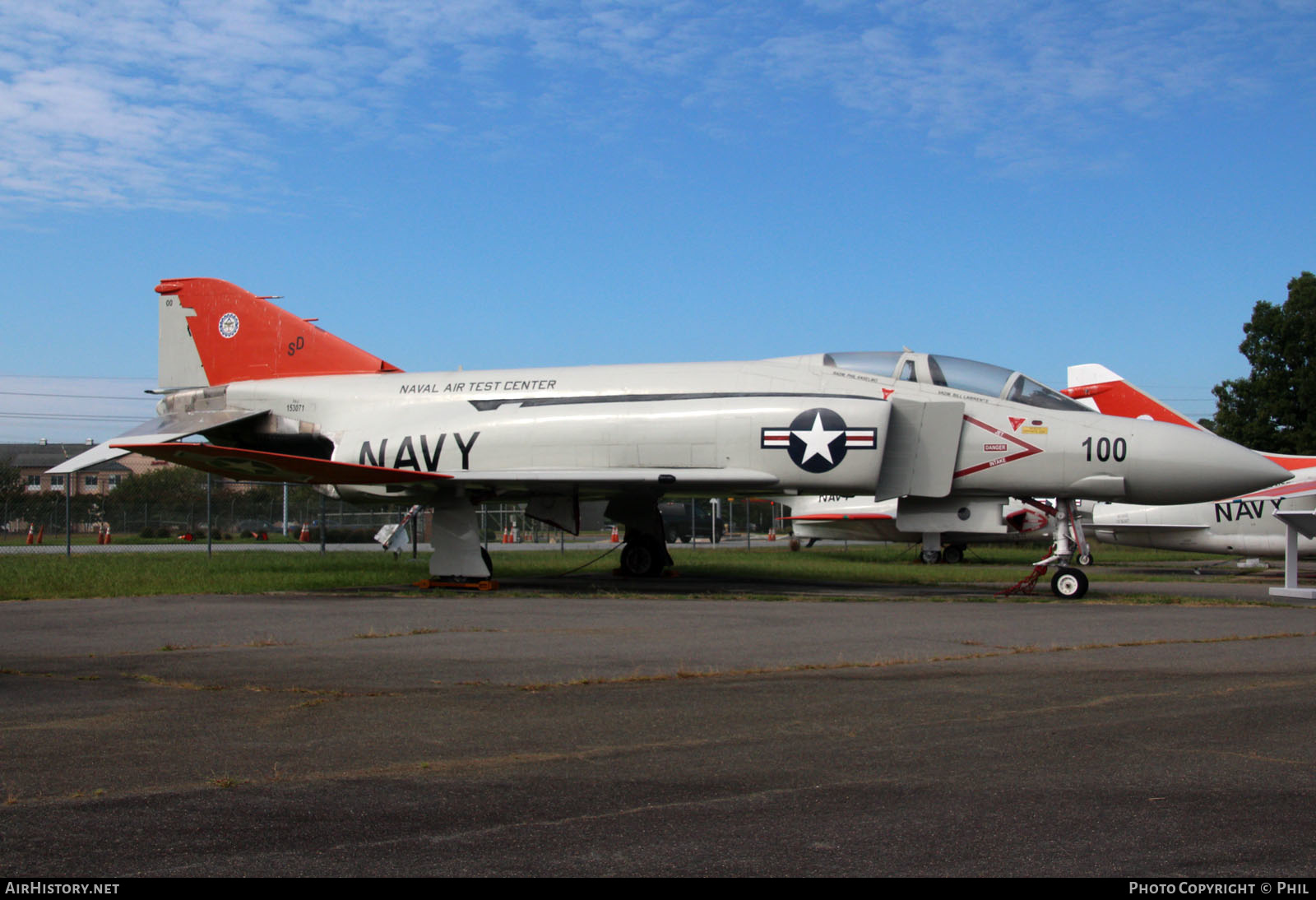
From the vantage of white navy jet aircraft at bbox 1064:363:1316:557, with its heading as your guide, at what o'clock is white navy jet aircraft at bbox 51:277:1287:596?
white navy jet aircraft at bbox 51:277:1287:596 is roughly at 4 o'clock from white navy jet aircraft at bbox 1064:363:1316:557.

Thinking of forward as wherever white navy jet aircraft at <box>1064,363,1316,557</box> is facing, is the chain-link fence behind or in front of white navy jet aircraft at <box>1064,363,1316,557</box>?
behind

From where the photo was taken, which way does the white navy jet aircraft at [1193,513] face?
to the viewer's right

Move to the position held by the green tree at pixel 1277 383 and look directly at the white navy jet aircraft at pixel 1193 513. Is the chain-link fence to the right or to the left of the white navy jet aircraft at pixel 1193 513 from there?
right

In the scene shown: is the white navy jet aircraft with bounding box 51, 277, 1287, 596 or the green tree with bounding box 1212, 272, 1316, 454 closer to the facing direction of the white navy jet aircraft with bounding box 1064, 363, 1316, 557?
the green tree

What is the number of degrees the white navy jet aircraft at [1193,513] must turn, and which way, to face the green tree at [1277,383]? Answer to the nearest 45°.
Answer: approximately 90° to its left

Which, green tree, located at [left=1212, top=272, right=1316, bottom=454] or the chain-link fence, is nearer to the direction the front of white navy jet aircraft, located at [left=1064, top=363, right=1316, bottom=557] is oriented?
the green tree
